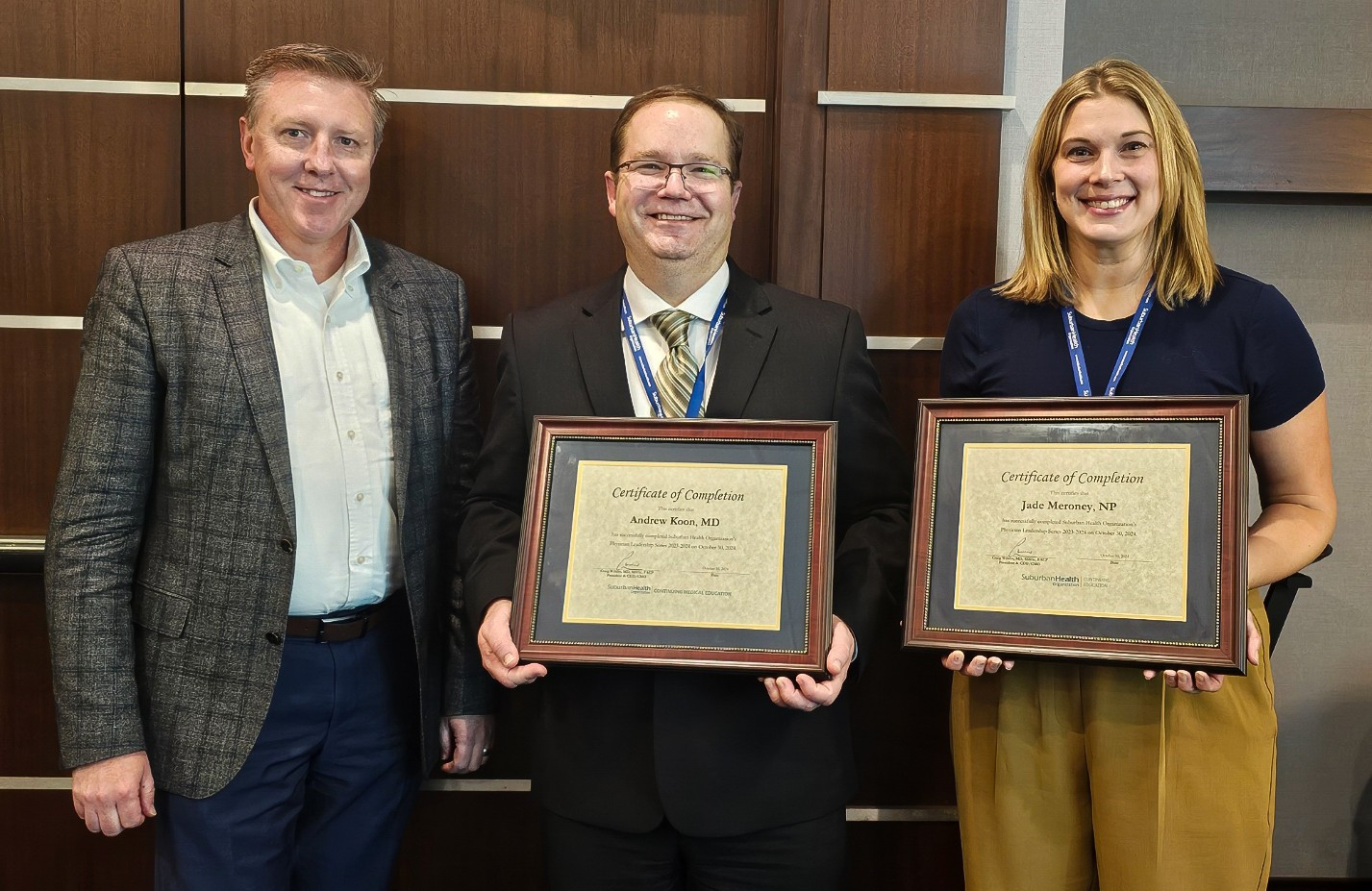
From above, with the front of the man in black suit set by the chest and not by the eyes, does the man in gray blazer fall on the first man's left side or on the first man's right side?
on the first man's right side

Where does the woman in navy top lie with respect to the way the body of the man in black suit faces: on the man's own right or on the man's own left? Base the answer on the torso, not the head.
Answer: on the man's own left

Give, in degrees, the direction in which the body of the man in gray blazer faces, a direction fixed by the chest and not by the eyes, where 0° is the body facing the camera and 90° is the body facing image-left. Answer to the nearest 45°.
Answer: approximately 315°

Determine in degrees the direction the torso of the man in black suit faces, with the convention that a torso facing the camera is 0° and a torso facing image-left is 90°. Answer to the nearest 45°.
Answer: approximately 0°

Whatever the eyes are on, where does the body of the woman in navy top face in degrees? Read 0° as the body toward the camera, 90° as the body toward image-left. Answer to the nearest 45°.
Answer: approximately 0°

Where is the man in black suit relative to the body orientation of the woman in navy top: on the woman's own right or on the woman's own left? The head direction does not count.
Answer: on the woman's own right

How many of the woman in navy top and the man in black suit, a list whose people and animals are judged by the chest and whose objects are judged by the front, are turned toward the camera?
2
